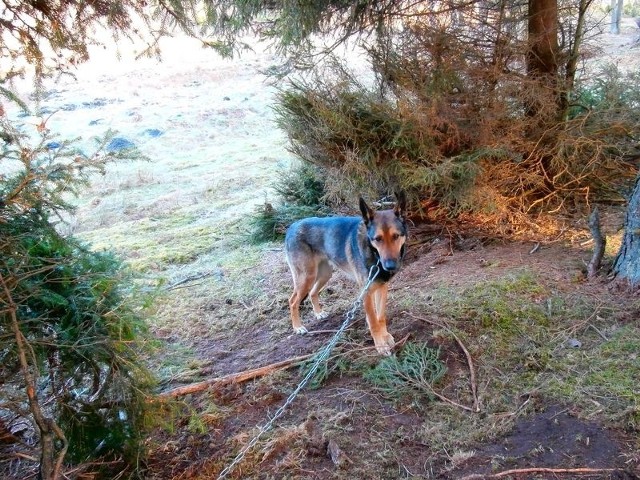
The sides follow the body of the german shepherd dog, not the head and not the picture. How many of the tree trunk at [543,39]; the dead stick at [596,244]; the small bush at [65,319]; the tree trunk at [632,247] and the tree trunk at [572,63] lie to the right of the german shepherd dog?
1

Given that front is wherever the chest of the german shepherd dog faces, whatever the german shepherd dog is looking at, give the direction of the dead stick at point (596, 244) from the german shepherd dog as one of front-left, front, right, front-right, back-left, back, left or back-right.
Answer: front-left

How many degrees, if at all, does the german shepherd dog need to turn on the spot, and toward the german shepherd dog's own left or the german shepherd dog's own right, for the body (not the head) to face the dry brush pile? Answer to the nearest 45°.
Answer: approximately 90° to the german shepherd dog's own left

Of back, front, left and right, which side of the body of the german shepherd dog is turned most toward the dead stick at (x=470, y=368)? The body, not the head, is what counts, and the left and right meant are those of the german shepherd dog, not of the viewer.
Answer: front

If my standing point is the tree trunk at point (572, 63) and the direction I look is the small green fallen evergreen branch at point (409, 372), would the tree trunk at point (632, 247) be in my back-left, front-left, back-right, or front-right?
front-left

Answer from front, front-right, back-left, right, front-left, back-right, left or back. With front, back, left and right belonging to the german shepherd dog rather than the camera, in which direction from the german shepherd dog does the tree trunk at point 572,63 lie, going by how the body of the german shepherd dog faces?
left

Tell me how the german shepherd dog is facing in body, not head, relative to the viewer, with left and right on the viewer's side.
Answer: facing the viewer and to the right of the viewer

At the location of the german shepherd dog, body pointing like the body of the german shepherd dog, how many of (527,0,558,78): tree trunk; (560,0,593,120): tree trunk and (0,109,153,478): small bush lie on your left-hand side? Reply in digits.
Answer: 2

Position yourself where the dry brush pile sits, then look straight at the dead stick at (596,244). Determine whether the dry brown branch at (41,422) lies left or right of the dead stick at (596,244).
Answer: right

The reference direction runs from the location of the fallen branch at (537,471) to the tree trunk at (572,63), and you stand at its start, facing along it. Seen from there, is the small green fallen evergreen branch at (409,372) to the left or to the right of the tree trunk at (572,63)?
left

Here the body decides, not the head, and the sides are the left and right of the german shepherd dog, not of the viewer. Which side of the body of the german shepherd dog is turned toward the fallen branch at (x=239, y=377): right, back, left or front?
right

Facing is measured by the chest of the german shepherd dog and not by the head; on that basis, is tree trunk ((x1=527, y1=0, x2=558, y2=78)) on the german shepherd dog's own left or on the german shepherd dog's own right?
on the german shepherd dog's own left

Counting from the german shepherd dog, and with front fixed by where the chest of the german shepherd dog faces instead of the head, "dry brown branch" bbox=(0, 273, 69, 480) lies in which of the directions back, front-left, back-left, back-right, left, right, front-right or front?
right

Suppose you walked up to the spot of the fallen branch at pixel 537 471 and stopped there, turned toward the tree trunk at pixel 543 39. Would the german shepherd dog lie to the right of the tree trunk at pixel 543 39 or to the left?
left

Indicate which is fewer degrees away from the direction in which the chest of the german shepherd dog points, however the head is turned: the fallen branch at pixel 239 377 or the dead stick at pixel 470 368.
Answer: the dead stick

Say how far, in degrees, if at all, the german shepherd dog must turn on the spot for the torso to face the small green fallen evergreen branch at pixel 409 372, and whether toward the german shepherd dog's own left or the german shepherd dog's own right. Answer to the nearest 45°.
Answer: approximately 45° to the german shepherd dog's own right
